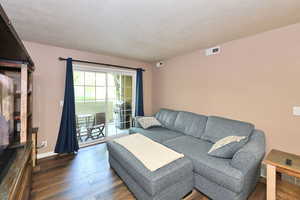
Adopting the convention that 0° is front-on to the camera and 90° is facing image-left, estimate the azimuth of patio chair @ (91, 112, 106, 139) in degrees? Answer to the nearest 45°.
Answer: approximately 45°

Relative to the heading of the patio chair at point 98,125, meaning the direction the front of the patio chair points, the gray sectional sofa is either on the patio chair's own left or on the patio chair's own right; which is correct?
on the patio chair's own left

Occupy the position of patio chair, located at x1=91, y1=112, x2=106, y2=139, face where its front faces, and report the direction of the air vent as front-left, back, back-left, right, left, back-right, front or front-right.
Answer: left

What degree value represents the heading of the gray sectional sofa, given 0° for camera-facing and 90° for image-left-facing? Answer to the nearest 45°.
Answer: approximately 45°

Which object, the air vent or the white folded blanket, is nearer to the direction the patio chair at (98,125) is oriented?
the white folded blanket

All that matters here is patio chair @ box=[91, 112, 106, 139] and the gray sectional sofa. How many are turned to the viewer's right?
0

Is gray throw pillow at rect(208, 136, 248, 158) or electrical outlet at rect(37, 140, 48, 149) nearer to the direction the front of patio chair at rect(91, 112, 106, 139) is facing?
the electrical outlet

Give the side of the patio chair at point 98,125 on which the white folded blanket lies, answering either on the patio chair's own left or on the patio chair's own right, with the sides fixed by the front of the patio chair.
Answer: on the patio chair's own left

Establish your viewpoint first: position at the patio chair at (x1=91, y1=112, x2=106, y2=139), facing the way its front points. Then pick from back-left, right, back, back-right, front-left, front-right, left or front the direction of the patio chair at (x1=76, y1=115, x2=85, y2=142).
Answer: front-right

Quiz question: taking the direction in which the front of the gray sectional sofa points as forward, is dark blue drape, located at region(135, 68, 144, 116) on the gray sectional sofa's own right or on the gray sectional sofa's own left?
on the gray sectional sofa's own right
